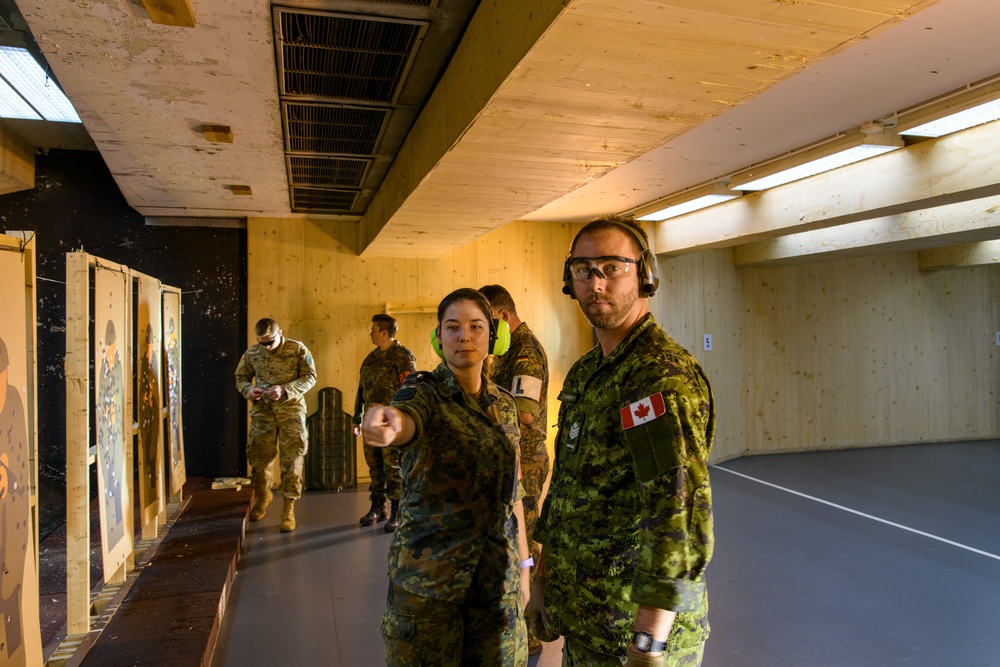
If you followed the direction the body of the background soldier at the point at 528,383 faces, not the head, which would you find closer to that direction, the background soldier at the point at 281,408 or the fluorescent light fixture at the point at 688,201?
the background soldier

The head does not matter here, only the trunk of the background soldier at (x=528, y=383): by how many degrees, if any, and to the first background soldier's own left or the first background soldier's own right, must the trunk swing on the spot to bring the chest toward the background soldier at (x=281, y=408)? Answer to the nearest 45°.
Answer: approximately 45° to the first background soldier's own right

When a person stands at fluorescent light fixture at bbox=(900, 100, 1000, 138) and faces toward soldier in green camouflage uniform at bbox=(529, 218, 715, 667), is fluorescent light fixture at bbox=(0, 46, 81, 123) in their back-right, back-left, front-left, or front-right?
front-right

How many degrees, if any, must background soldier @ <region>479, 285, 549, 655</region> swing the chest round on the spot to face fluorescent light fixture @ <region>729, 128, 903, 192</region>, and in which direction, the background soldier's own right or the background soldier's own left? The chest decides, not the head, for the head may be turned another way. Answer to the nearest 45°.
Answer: approximately 135° to the background soldier's own right

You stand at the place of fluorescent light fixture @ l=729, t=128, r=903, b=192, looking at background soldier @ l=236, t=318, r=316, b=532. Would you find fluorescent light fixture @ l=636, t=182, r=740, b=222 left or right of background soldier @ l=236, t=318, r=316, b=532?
right

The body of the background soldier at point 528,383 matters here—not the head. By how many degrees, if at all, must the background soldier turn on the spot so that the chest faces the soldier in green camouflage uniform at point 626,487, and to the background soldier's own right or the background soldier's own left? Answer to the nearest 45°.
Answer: approximately 90° to the background soldier's own left

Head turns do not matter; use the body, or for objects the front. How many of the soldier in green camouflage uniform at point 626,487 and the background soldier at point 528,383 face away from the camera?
0

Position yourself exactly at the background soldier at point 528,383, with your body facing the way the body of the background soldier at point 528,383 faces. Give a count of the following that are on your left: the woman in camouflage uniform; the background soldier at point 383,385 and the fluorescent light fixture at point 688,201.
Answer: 1

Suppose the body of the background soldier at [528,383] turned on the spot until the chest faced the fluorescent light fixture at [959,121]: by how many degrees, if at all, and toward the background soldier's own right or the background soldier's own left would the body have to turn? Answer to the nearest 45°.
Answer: approximately 180°

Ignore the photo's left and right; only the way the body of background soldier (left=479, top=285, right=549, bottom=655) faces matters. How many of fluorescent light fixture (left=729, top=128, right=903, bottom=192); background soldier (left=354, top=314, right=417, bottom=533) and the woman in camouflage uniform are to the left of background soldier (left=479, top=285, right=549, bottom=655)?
1

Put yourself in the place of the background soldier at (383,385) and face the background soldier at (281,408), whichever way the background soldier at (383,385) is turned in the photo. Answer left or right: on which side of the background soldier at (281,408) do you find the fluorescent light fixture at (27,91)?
left

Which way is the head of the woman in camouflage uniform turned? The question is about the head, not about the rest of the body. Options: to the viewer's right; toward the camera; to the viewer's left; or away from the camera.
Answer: toward the camera

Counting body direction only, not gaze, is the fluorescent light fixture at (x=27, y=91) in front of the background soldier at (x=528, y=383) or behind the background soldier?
in front

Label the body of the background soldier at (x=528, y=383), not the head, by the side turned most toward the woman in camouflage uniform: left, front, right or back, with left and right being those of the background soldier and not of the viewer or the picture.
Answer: left

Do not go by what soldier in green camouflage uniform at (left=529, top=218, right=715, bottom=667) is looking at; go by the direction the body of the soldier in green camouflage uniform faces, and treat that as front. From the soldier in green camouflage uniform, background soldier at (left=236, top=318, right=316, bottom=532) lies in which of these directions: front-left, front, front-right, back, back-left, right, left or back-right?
right

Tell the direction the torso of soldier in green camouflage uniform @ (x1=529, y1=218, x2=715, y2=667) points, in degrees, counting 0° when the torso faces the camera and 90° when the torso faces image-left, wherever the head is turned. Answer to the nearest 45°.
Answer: approximately 45°

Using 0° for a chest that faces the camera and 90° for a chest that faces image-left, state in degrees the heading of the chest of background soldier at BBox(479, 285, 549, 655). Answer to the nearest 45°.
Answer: approximately 90°
